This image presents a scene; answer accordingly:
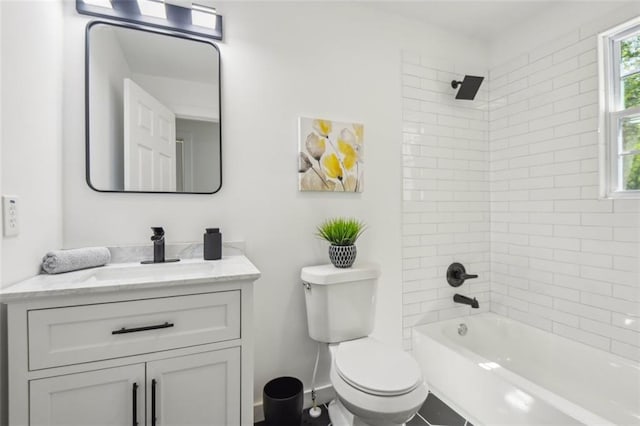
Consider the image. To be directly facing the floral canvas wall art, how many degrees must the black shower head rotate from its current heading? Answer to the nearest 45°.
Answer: approximately 90° to its right

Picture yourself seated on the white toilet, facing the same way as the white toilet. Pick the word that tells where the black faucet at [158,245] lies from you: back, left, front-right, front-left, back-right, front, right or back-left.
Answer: back-right

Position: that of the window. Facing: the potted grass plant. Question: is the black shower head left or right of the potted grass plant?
right

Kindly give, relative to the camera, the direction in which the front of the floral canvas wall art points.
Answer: facing the viewer and to the right of the viewer

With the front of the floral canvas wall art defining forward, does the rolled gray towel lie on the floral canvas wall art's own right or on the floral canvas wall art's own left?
on the floral canvas wall art's own right

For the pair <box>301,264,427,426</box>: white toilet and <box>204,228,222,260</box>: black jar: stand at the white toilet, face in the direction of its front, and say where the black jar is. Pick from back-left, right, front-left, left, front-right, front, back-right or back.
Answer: back-right

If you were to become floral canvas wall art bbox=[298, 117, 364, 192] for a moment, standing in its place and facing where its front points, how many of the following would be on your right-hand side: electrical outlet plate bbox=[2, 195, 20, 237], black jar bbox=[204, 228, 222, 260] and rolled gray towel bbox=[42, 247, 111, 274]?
3

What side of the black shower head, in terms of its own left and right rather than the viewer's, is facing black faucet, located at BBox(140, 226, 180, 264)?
right

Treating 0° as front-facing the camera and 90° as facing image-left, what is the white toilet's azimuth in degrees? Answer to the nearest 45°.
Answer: approximately 315°
